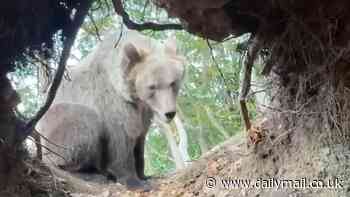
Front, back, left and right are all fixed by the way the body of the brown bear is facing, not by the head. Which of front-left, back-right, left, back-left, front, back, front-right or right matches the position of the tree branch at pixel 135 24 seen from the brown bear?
front-right

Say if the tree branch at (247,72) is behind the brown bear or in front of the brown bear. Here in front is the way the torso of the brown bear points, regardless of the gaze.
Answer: in front

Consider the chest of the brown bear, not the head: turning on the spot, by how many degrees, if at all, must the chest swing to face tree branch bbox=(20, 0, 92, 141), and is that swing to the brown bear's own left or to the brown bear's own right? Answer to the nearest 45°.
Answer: approximately 45° to the brown bear's own right

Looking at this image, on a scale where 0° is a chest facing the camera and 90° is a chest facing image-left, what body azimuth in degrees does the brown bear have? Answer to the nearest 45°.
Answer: approximately 315°
